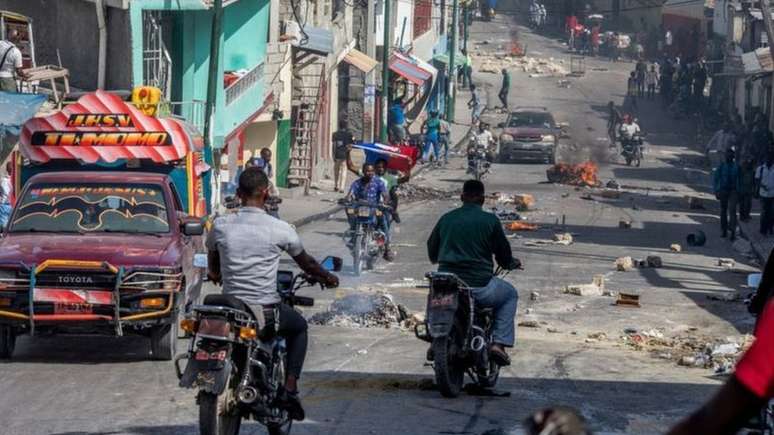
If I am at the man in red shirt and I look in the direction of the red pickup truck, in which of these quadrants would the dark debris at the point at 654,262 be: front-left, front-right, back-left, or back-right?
front-right

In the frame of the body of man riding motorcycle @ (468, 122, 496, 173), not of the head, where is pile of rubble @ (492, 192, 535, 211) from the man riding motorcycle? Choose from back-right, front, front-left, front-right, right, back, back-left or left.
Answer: front

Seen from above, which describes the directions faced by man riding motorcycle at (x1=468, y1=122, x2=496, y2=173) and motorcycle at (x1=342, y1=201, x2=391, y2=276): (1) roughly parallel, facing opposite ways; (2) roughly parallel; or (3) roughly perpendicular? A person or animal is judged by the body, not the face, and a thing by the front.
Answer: roughly parallel

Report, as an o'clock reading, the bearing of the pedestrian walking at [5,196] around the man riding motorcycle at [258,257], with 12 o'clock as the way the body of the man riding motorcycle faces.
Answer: The pedestrian walking is roughly at 10 o'clock from the man riding motorcycle.

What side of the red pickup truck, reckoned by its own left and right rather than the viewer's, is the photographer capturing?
front

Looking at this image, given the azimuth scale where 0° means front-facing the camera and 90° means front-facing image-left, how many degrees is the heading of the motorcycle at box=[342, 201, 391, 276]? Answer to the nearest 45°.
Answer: approximately 0°

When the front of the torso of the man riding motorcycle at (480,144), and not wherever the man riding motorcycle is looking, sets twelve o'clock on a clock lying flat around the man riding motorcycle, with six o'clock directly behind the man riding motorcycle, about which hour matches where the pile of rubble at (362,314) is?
The pile of rubble is roughly at 12 o'clock from the man riding motorcycle.

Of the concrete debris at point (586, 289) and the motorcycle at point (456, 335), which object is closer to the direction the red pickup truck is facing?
the motorcycle

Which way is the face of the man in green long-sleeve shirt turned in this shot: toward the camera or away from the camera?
away from the camera

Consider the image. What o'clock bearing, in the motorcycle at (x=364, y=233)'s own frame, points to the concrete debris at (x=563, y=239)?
The concrete debris is roughly at 7 o'clock from the motorcycle.

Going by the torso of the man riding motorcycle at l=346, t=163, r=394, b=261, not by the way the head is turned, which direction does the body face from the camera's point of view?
toward the camera

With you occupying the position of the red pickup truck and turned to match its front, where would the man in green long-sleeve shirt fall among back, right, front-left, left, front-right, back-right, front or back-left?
front-left

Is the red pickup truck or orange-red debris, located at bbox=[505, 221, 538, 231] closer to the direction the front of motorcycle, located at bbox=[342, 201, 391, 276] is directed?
the red pickup truck

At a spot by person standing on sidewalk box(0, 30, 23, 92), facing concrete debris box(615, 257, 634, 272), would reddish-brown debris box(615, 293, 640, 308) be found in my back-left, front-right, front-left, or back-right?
front-right

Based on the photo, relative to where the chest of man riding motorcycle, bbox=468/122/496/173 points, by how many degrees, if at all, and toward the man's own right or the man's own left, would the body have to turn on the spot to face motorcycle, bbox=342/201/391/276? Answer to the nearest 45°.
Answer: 0° — they already face it

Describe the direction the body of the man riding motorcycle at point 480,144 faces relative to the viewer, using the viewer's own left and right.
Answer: facing the viewer

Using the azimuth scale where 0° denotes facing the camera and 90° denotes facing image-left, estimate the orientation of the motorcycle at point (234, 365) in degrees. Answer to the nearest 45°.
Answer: approximately 225°
